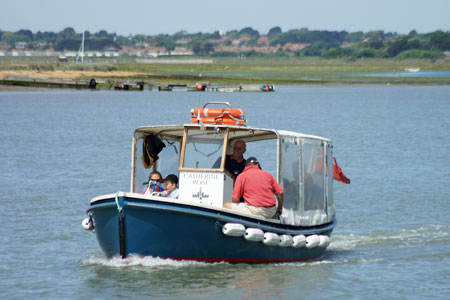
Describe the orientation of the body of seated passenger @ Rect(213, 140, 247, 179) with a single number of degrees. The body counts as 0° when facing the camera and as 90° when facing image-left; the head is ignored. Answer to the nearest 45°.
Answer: approximately 45°

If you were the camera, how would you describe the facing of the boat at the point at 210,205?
facing the viewer and to the left of the viewer

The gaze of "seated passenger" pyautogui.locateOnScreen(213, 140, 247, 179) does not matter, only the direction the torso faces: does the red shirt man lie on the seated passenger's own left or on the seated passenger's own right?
on the seated passenger's own left

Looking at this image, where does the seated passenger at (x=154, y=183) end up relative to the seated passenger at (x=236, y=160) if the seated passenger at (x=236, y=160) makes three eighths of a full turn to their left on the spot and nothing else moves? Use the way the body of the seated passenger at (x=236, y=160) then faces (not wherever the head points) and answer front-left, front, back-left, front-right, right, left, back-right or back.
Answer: back

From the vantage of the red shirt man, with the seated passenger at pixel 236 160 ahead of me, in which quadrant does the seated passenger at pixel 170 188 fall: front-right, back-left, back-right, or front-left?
front-left

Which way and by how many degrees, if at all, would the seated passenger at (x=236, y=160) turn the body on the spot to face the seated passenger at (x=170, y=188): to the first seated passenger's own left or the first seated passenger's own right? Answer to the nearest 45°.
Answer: approximately 45° to the first seated passenger's own right
